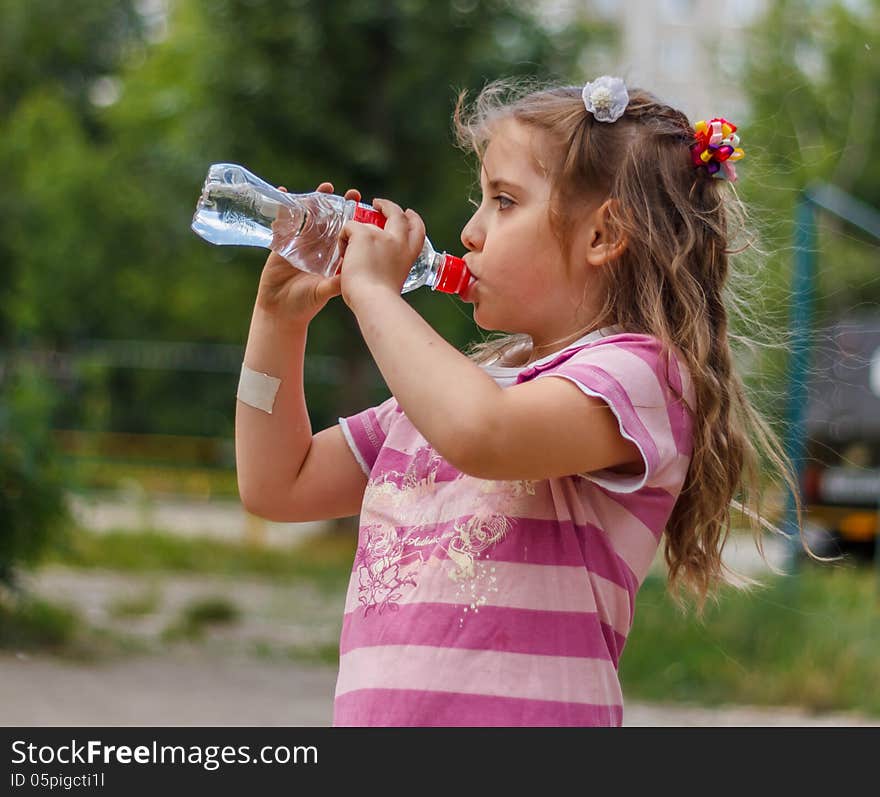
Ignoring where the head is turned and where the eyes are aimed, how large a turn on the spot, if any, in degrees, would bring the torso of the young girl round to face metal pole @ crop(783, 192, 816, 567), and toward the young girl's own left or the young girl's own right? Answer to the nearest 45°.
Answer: approximately 135° to the young girl's own right

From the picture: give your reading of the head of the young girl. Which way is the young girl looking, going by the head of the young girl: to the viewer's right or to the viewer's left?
to the viewer's left

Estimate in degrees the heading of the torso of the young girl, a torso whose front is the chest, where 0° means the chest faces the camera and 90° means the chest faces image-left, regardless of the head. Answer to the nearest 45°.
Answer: approximately 45°
